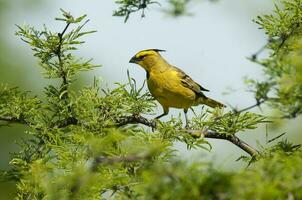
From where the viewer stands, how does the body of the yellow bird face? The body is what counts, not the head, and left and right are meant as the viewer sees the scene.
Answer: facing to the left of the viewer
